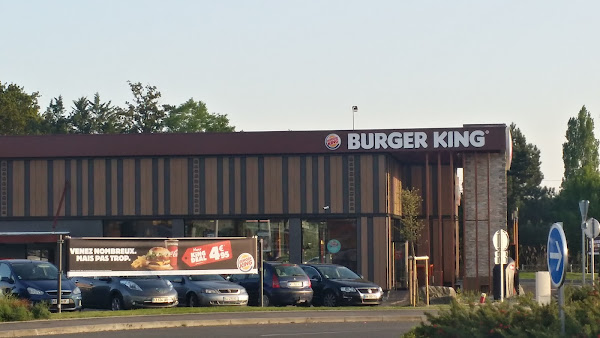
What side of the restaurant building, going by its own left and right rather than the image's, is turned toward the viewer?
front

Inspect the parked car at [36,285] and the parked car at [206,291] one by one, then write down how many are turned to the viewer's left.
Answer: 0

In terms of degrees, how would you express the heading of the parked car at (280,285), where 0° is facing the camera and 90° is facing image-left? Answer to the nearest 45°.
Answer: approximately 135°

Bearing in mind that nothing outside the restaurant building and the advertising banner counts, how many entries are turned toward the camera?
2

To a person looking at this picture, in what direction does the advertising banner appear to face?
facing the viewer

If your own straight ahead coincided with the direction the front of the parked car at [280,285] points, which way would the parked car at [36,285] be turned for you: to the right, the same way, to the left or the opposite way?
the opposite way

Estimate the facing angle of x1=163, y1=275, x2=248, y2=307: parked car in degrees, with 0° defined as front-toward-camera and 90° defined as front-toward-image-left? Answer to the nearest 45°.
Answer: approximately 315°

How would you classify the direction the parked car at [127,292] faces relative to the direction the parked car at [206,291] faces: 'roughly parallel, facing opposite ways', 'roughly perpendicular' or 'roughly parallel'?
roughly parallel

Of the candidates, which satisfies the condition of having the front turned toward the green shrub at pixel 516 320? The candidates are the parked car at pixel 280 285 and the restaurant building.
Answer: the restaurant building

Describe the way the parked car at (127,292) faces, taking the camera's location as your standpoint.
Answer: facing the viewer and to the right of the viewer

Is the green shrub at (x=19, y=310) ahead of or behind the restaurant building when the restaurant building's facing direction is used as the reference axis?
ahead

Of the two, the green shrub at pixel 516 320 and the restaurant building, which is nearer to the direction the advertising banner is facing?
the green shrub
